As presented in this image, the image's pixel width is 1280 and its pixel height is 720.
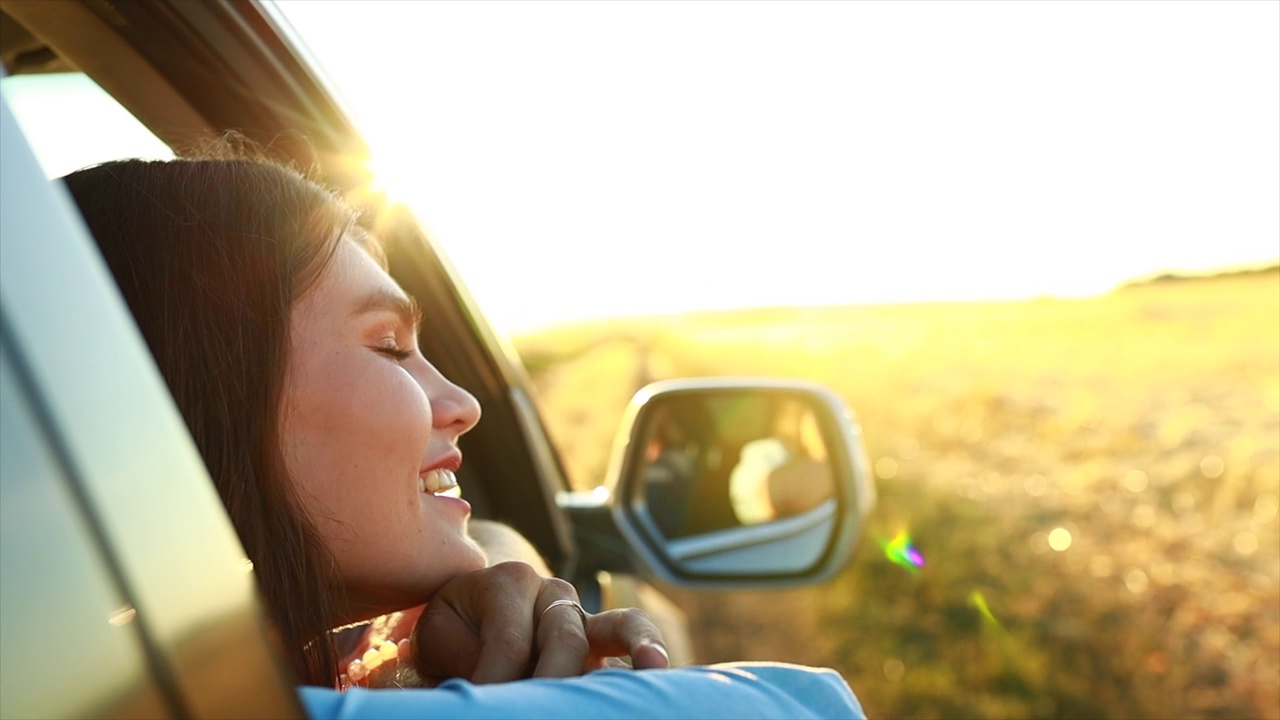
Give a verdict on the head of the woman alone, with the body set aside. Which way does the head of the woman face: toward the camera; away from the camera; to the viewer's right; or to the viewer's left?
to the viewer's right

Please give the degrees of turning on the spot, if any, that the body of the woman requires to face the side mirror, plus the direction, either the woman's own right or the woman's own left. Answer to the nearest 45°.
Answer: approximately 45° to the woman's own left

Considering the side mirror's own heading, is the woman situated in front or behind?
in front

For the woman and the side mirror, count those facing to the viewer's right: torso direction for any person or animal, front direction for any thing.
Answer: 1

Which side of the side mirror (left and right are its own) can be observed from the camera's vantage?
front

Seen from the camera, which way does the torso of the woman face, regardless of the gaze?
to the viewer's right
